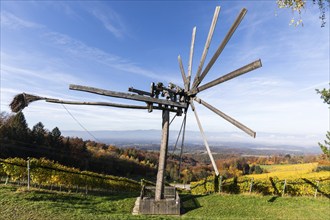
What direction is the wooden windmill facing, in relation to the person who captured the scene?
facing away from the viewer and to the right of the viewer

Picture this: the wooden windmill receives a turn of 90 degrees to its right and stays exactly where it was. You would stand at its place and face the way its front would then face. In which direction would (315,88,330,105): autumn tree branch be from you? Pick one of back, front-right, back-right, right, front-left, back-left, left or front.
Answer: left
